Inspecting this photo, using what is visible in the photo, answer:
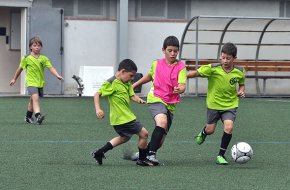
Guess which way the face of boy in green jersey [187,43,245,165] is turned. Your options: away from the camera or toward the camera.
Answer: toward the camera

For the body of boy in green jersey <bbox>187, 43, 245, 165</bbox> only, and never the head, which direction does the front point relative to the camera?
toward the camera

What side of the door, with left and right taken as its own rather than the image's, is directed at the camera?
front

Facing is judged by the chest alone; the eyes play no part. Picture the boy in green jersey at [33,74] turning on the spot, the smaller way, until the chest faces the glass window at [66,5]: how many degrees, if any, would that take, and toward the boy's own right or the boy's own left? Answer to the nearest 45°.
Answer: approximately 180°

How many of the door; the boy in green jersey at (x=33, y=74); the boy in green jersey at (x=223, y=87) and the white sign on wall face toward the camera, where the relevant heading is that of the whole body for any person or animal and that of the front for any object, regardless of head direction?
4

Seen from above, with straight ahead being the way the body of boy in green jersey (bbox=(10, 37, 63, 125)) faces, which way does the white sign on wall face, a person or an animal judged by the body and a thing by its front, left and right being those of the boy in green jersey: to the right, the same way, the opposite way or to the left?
the same way

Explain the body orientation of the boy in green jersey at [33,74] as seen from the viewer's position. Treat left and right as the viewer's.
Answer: facing the viewer

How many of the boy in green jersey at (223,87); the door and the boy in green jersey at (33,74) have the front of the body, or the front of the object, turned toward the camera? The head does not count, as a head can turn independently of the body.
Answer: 3

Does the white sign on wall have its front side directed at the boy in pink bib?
yes

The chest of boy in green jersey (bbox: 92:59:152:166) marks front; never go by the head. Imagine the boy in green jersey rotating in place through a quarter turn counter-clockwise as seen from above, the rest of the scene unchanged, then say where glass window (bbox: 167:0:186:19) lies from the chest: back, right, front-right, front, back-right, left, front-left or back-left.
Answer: front-left

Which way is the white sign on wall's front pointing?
toward the camera
